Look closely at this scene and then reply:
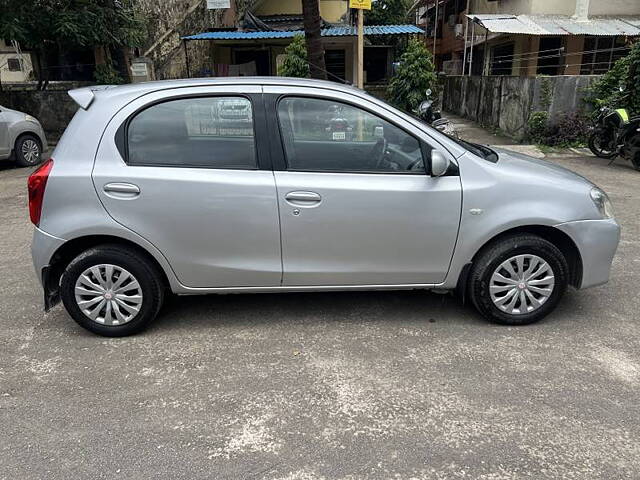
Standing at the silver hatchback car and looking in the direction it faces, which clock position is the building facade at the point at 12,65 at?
The building facade is roughly at 8 o'clock from the silver hatchback car.

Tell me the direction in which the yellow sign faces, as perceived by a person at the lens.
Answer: facing the viewer

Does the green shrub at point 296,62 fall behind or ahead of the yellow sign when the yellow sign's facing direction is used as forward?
behind

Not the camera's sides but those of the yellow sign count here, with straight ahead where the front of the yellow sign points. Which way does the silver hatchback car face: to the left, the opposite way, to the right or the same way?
to the left

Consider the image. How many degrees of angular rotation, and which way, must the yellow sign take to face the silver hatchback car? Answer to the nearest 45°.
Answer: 0° — it already faces it

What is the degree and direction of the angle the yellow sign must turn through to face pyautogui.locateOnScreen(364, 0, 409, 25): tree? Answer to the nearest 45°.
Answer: approximately 180°

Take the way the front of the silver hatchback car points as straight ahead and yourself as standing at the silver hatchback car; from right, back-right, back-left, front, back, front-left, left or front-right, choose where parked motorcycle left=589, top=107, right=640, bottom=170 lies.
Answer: front-left

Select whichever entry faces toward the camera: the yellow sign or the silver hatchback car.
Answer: the yellow sign

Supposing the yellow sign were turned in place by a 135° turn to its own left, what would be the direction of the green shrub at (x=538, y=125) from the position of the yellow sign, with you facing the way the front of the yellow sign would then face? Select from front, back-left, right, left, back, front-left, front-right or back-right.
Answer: front

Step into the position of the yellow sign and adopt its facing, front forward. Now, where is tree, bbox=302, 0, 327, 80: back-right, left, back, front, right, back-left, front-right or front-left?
back-right

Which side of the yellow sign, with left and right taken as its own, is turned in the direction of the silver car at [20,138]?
right

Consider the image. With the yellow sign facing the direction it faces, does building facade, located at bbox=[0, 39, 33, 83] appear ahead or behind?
behind

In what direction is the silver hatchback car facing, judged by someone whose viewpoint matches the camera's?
facing to the right of the viewer

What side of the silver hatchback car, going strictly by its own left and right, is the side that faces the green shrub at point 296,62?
left

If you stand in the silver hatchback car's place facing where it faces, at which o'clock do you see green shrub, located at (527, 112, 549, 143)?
The green shrub is roughly at 10 o'clock from the silver hatchback car.

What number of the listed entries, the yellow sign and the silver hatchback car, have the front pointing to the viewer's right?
1
